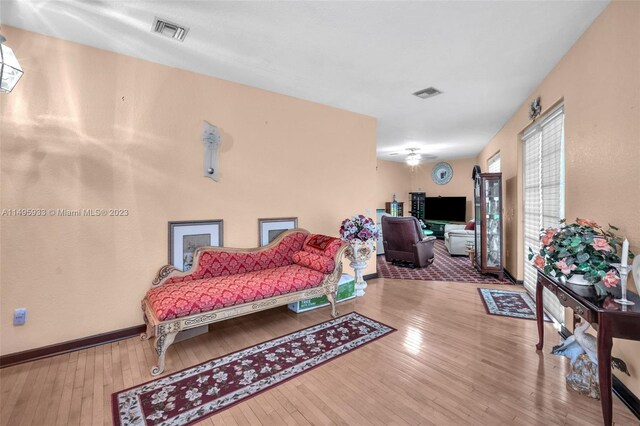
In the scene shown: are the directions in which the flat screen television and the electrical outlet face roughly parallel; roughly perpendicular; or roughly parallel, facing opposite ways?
roughly perpendicular

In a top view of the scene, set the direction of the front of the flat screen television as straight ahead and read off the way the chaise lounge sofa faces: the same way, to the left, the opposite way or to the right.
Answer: to the left

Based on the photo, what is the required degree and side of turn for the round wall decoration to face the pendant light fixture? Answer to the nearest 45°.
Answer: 0° — it already faces it

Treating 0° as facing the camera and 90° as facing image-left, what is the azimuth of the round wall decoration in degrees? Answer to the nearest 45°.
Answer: approximately 0°

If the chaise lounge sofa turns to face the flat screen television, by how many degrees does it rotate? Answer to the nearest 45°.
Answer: approximately 90° to its left

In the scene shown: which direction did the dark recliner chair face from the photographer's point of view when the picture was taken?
facing away from the viewer and to the right of the viewer

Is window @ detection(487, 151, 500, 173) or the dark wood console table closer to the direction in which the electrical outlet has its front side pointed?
the dark wood console table

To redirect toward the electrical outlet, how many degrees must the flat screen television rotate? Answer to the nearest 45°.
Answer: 0° — it already faces it

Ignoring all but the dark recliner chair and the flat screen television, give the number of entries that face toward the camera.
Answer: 1

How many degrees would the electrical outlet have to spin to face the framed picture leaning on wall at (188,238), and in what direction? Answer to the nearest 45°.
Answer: approximately 90° to its left

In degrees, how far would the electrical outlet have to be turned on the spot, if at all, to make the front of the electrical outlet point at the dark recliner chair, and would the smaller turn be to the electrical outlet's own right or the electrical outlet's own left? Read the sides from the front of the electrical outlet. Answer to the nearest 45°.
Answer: approximately 90° to the electrical outlet's own left

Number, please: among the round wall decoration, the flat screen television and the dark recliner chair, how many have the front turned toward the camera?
2

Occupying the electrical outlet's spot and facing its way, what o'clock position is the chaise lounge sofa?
The chaise lounge sofa is roughly at 10 o'clock from the electrical outlet.
